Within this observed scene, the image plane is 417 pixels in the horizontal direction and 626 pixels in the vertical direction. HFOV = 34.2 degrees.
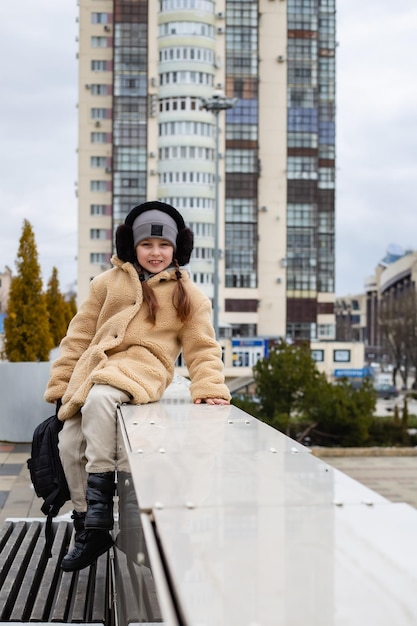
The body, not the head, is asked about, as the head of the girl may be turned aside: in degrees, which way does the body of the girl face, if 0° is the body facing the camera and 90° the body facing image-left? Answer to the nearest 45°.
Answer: approximately 45°

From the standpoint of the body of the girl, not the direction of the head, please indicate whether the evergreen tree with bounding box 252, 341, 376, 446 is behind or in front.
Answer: behind

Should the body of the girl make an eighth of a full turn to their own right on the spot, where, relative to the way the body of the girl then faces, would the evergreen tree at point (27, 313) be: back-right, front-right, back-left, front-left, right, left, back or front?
right

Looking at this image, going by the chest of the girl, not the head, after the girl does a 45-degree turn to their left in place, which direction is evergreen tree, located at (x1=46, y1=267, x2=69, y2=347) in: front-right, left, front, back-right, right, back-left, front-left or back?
back
